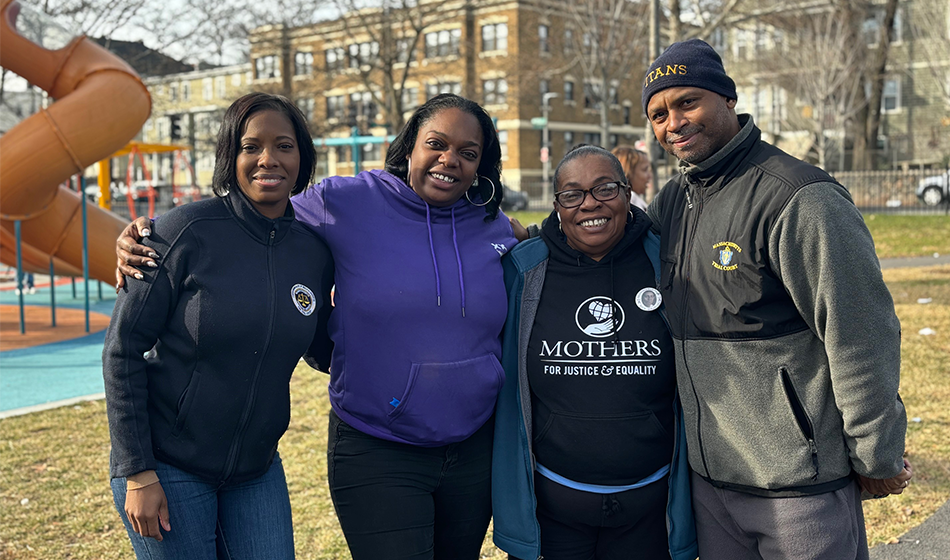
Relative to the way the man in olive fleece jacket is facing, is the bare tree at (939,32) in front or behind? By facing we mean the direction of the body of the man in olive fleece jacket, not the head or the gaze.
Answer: behind

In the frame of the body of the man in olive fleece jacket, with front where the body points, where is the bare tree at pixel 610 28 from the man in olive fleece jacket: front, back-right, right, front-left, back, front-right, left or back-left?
back-right

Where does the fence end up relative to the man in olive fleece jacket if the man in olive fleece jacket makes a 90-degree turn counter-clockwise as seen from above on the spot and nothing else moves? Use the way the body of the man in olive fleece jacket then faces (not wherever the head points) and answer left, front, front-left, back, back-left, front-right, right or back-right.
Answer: back-left

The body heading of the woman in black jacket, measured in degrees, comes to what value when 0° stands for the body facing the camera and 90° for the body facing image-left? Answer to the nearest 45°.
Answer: approximately 315°

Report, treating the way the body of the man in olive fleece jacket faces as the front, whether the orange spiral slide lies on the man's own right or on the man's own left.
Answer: on the man's own right

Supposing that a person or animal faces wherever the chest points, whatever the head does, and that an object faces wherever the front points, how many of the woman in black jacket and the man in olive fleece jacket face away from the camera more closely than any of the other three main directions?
0

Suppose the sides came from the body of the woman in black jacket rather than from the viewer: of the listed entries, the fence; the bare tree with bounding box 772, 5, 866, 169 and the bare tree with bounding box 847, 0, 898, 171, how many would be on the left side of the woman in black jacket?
3

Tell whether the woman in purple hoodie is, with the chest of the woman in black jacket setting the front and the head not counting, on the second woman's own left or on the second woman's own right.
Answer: on the second woman's own left

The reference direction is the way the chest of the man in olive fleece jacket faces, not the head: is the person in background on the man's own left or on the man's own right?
on the man's own right

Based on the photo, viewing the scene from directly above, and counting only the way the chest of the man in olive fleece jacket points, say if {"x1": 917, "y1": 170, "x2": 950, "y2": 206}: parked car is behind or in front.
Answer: behind
